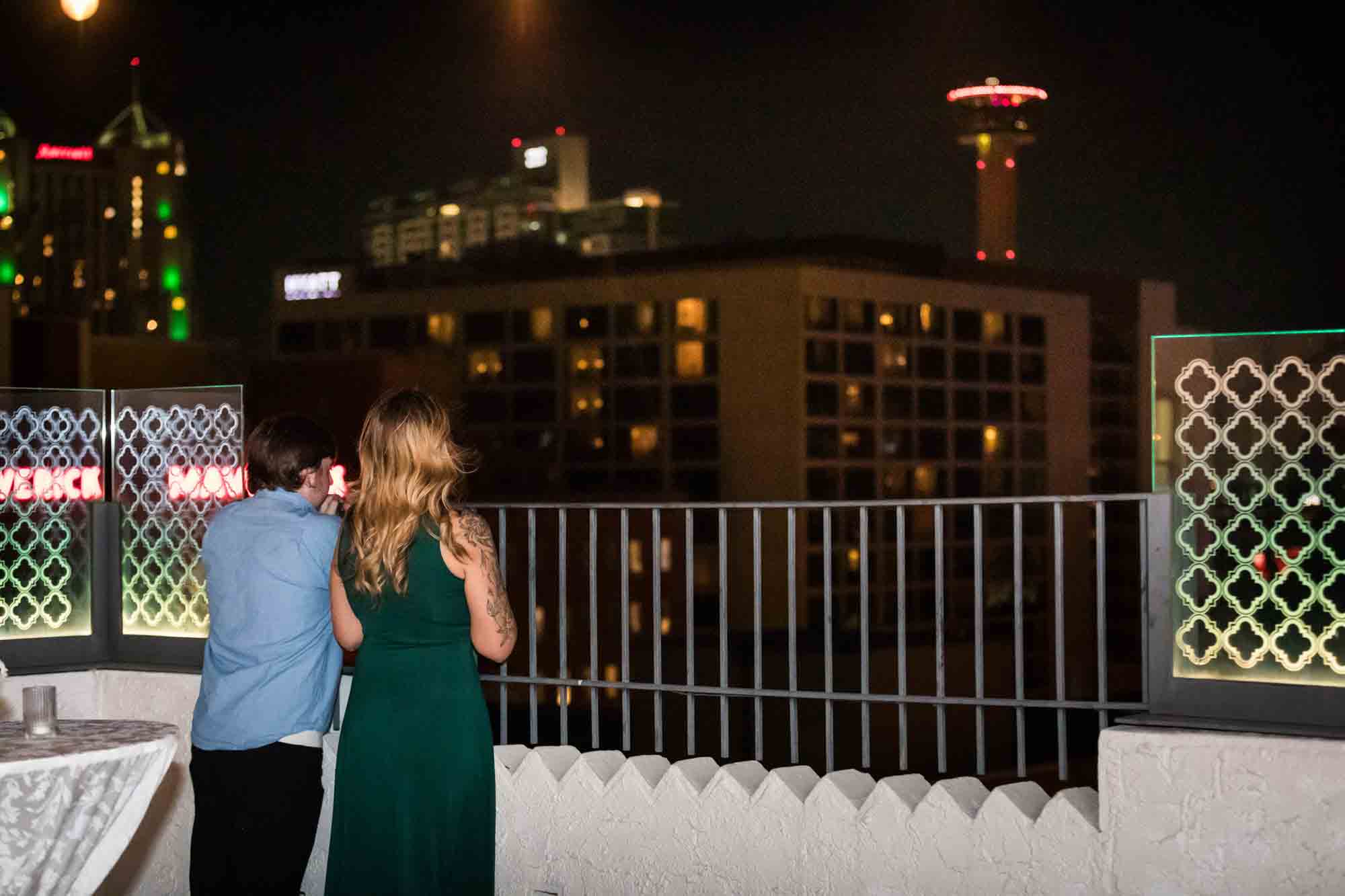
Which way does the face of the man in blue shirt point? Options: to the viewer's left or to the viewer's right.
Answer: to the viewer's right

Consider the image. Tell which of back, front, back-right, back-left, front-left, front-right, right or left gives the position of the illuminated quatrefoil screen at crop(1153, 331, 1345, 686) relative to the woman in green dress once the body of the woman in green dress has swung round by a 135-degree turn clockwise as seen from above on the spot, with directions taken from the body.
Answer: front-left

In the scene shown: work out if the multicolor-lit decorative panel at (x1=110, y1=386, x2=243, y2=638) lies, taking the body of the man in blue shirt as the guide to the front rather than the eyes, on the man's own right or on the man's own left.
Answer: on the man's own left

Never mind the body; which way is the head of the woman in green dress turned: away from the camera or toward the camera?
away from the camera

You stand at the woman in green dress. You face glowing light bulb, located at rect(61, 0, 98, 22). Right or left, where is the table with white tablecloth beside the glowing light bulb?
left

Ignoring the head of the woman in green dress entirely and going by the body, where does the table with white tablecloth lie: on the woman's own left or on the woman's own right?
on the woman's own left

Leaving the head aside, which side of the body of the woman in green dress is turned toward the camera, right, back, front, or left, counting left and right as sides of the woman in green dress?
back

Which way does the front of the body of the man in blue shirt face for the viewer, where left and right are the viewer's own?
facing away from the viewer and to the right of the viewer

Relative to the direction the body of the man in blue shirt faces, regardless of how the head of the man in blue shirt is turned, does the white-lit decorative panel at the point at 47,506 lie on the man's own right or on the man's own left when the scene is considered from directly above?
on the man's own left
